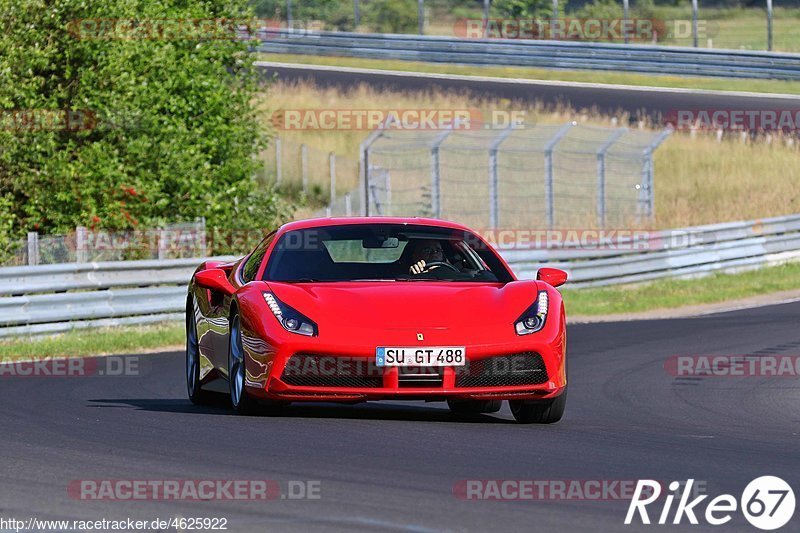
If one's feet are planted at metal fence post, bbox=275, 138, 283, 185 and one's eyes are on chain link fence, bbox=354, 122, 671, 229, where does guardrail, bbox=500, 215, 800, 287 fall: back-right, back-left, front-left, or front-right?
front-right

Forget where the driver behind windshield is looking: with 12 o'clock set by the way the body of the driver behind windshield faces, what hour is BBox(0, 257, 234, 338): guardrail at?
The guardrail is roughly at 5 o'clock from the driver behind windshield.

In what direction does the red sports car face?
toward the camera

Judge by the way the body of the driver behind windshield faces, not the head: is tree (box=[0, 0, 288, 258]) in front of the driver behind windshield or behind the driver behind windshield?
behind

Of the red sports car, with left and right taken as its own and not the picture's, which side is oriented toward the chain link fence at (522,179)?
back

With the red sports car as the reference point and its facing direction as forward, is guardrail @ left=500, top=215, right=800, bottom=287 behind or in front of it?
behind

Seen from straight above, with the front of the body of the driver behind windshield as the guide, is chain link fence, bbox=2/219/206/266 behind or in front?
behind

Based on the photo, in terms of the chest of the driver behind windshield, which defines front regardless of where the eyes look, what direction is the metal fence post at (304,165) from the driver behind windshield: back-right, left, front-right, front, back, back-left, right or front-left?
back

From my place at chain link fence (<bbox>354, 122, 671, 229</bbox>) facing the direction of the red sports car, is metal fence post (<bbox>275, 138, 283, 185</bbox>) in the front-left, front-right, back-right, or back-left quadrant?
back-right

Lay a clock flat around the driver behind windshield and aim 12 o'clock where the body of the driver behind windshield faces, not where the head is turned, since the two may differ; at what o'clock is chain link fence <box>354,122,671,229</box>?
The chain link fence is roughly at 6 o'clock from the driver behind windshield.

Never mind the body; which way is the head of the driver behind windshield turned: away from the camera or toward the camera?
toward the camera
